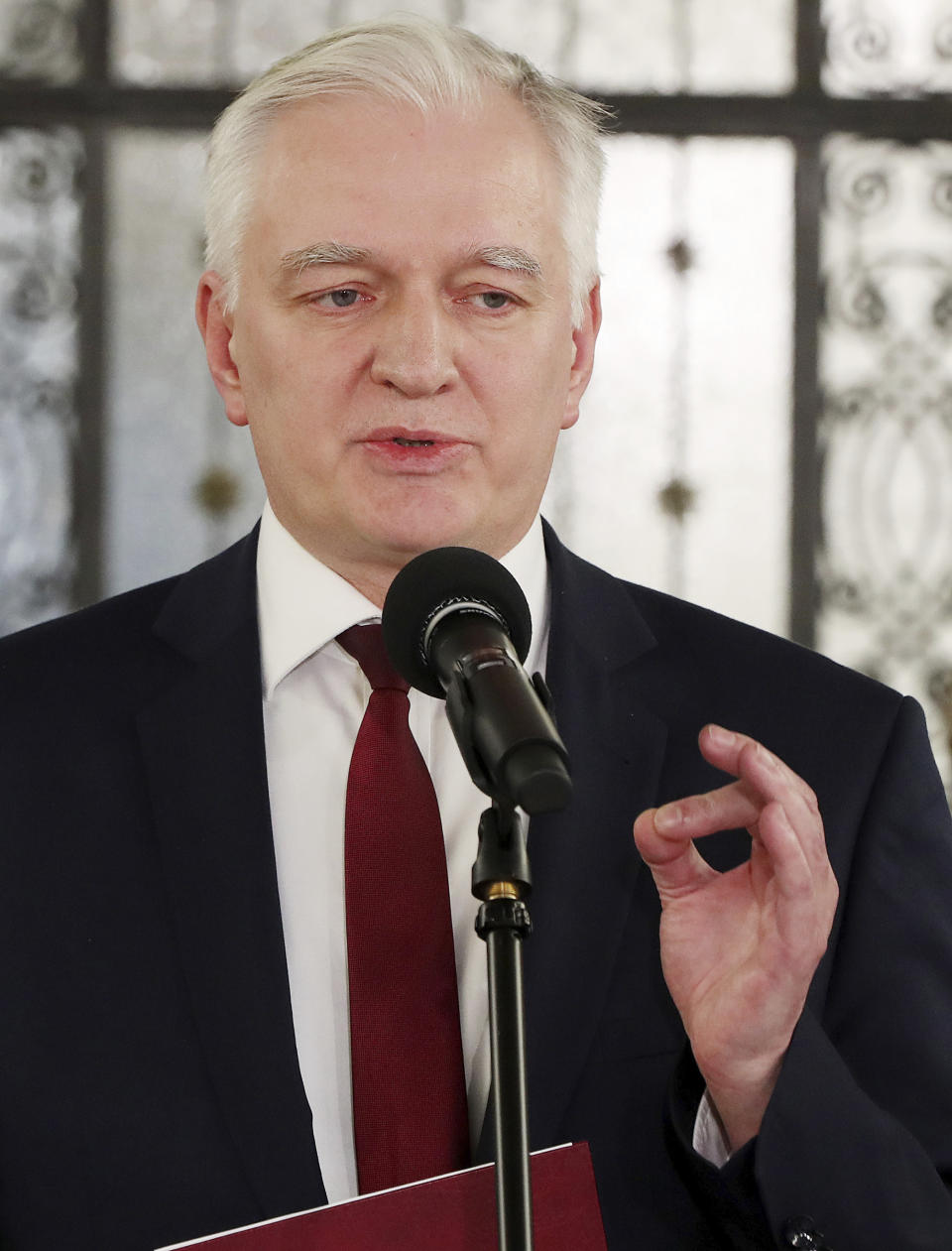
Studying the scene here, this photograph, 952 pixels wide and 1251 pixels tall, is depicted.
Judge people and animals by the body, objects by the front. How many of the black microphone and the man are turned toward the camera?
1

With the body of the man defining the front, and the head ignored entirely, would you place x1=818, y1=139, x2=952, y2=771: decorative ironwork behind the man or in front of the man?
behind

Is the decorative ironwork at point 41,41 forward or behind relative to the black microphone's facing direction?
forward

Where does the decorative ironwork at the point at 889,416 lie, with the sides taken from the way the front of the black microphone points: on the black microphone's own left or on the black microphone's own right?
on the black microphone's own right

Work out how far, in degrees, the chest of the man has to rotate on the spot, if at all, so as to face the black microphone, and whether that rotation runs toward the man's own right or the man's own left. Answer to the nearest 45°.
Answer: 0° — they already face it

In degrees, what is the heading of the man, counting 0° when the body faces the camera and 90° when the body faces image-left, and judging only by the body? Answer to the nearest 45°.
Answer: approximately 0°
